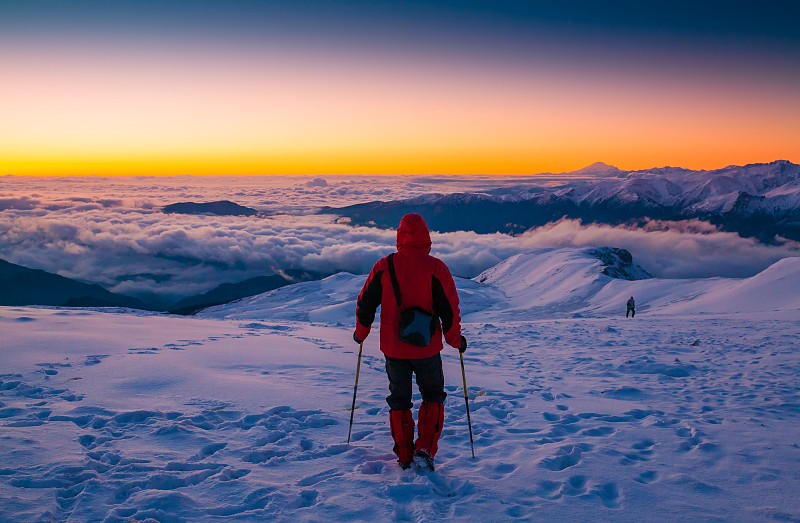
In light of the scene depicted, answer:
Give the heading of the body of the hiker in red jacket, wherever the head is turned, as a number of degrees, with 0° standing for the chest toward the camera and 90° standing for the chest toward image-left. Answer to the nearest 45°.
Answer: approximately 180°
